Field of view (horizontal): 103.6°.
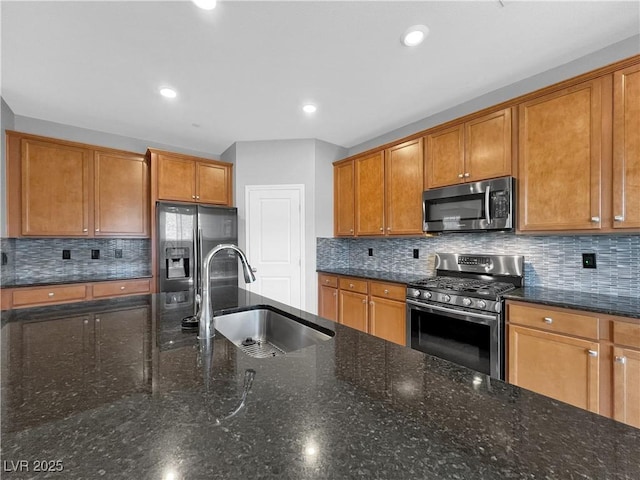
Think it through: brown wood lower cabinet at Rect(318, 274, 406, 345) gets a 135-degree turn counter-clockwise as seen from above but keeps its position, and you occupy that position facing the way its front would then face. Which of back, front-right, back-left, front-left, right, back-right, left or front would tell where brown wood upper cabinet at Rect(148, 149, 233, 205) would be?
back

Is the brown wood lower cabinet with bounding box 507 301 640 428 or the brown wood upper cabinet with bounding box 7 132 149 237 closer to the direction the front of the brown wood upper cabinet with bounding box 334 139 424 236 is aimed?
the brown wood upper cabinet

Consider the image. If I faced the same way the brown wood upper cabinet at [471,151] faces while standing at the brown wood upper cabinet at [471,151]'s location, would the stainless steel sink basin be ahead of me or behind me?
ahead

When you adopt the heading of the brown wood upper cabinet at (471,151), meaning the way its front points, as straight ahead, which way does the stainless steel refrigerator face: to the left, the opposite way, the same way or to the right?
to the left

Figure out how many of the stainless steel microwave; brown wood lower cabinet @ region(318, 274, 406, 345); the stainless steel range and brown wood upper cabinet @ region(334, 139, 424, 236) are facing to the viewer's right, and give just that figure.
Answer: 0

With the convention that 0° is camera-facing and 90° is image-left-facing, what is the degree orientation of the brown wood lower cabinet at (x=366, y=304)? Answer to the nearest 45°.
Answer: approximately 45°

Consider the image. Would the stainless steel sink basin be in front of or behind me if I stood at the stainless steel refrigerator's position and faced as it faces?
in front

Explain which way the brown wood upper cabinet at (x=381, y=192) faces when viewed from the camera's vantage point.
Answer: facing the viewer and to the left of the viewer

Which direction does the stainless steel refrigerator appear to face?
toward the camera
